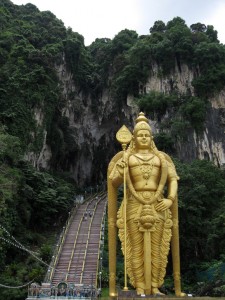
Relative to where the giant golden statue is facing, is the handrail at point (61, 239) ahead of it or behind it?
behind

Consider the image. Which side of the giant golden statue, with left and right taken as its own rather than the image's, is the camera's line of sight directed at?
front
